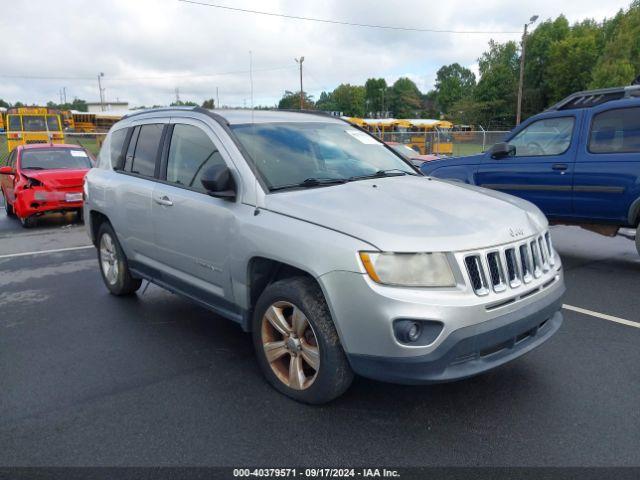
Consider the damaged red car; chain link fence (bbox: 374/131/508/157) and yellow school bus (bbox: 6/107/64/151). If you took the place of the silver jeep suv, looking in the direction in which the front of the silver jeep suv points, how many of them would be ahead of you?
0

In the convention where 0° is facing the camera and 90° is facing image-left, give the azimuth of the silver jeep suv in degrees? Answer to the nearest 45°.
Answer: approximately 315°

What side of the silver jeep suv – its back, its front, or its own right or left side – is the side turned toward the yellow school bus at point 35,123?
back

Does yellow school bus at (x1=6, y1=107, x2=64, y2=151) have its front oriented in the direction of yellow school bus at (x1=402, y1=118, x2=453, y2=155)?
no

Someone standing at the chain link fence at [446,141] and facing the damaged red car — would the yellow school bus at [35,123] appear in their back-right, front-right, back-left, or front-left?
front-right

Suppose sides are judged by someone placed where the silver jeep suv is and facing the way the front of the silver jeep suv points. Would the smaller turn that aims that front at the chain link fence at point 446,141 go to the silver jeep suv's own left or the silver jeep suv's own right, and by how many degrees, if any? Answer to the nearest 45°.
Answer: approximately 135° to the silver jeep suv's own left

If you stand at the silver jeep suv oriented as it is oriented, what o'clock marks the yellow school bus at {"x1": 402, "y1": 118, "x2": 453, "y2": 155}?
The yellow school bus is roughly at 8 o'clock from the silver jeep suv.

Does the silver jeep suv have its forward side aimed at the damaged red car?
no
